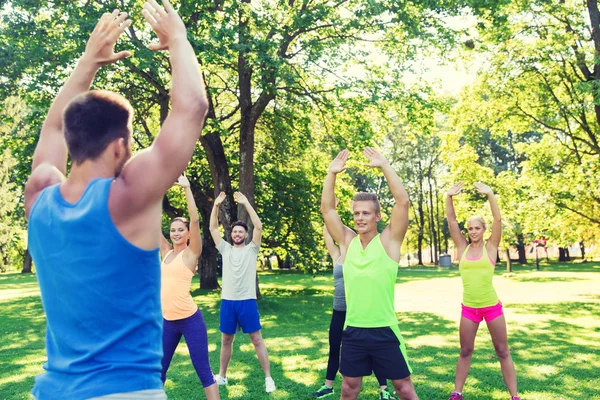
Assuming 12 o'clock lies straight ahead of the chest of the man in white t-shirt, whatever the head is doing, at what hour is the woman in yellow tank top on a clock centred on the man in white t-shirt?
The woman in yellow tank top is roughly at 10 o'clock from the man in white t-shirt.

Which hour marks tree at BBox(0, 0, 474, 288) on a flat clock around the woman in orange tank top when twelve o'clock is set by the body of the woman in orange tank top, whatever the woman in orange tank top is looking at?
The tree is roughly at 5 o'clock from the woman in orange tank top.

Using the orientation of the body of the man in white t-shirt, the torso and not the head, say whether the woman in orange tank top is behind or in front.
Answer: in front

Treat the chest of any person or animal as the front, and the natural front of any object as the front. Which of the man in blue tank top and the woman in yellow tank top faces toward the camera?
the woman in yellow tank top

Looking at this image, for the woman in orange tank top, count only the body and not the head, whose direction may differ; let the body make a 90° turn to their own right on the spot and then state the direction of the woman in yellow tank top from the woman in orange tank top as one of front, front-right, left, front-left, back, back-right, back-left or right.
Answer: back-right

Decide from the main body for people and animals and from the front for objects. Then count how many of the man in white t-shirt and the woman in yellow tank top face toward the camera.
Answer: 2

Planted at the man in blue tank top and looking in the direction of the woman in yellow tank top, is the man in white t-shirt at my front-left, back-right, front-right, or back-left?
front-left

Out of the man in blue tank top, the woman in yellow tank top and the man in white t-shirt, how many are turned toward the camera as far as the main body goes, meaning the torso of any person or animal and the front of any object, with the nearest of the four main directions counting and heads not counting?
2

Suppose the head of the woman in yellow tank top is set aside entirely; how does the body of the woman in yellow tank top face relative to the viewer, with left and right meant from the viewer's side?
facing the viewer

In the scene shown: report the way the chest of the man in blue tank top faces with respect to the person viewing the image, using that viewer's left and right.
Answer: facing away from the viewer and to the right of the viewer

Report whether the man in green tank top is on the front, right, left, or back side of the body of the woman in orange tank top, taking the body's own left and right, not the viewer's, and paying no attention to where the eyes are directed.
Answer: left

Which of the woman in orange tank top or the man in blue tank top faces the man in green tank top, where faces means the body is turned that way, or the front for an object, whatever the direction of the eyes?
the man in blue tank top

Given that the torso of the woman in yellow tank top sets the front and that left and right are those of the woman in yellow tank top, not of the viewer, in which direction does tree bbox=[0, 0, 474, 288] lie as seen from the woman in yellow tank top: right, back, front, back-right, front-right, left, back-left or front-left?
back-right

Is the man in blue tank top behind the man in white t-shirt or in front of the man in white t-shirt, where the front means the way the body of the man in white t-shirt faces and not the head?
in front

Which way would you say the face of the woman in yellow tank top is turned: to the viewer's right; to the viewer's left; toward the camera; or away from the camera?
toward the camera

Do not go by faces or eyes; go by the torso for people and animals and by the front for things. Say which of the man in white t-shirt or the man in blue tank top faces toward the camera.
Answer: the man in white t-shirt

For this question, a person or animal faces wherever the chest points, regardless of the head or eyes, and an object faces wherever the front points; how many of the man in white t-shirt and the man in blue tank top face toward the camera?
1

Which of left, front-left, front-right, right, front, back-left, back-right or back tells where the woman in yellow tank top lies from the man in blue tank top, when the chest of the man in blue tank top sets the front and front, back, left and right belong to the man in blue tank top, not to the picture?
front

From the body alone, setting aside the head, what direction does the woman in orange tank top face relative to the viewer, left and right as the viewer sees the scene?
facing the viewer and to the left of the viewer
